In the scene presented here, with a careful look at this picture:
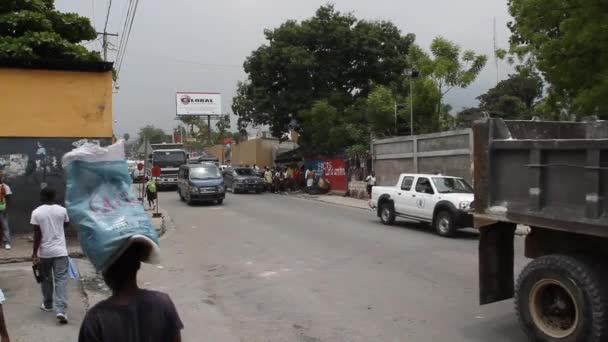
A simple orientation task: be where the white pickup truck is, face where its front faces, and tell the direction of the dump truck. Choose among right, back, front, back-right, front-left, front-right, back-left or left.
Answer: front-right

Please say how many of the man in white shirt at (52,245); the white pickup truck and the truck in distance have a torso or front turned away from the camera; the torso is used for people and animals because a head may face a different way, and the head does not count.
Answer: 1

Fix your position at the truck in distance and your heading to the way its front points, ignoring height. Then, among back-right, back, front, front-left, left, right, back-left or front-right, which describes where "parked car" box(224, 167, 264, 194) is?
front-left

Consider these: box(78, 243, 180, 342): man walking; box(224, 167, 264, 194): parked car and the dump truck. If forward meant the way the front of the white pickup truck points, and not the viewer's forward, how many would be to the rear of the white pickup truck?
1

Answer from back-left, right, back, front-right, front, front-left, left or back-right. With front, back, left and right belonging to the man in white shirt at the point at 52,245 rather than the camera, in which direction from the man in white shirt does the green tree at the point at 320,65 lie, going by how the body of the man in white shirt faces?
front-right

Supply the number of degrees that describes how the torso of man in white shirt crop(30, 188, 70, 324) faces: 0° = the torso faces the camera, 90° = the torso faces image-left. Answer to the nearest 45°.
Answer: approximately 180°

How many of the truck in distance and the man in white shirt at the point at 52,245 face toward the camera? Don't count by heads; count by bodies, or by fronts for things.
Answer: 1

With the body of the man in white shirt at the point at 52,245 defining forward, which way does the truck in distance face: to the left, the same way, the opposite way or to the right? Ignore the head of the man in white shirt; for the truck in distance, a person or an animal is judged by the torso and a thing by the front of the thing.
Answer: the opposite way

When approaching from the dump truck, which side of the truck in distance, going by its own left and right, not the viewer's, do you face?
front

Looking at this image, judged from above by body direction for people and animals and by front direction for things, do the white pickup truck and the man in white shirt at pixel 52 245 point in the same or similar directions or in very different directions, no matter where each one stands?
very different directions

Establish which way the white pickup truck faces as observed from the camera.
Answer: facing the viewer and to the right of the viewer

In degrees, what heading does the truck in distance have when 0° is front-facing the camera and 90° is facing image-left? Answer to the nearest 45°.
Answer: approximately 0°

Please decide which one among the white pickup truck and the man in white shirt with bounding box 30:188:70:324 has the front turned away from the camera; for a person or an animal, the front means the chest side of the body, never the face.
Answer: the man in white shirt
